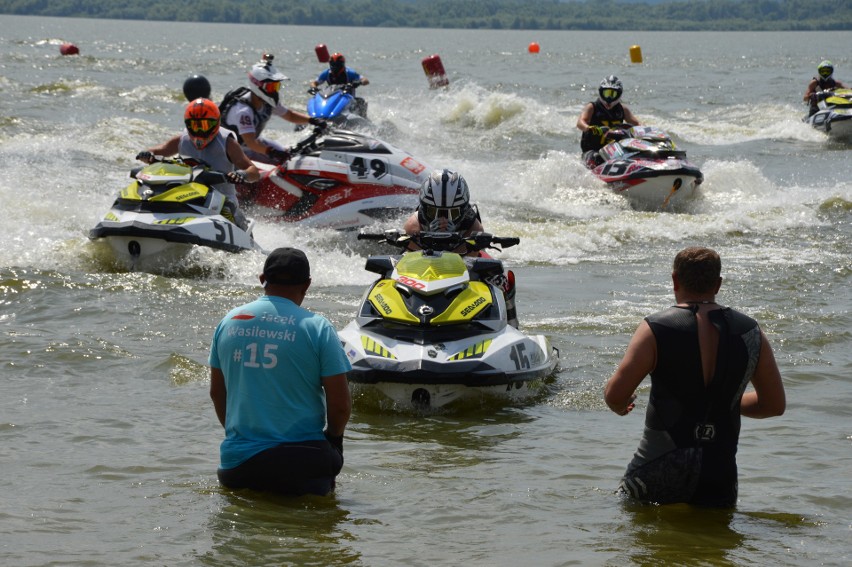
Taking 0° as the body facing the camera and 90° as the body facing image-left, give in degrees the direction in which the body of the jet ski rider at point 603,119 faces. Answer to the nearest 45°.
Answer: approximately 315°

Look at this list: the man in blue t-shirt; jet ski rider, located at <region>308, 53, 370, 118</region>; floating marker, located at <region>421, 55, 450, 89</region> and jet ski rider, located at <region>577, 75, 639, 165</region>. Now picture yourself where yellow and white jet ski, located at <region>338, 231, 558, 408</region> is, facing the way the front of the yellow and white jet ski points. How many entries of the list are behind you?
3

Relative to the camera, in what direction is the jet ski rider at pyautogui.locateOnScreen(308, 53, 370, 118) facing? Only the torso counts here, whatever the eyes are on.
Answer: toward the camera

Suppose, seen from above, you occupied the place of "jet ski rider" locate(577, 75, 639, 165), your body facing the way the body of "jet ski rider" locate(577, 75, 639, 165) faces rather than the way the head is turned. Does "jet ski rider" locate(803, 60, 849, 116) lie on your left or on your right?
on your left

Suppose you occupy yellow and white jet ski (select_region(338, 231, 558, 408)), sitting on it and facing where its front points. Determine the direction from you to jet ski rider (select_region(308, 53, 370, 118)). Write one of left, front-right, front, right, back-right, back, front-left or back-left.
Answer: back

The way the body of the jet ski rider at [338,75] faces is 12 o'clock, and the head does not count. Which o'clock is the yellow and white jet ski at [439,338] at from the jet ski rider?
The yellow and white jet ski is roughly at 12 o'clock from the jet ski rider.

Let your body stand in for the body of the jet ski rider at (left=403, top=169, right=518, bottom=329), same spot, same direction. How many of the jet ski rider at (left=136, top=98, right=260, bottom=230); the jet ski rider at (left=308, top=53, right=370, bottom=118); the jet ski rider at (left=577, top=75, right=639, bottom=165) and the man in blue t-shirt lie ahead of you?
1

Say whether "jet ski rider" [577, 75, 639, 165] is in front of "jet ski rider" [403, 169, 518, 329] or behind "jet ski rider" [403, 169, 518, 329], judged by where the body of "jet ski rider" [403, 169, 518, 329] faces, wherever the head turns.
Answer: behind

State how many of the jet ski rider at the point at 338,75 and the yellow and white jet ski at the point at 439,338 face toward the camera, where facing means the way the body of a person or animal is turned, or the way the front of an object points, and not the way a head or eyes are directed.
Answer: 2

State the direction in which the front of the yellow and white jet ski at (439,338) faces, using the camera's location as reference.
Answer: facing the viewer

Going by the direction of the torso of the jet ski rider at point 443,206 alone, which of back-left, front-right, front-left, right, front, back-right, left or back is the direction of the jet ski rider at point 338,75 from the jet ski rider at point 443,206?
back
